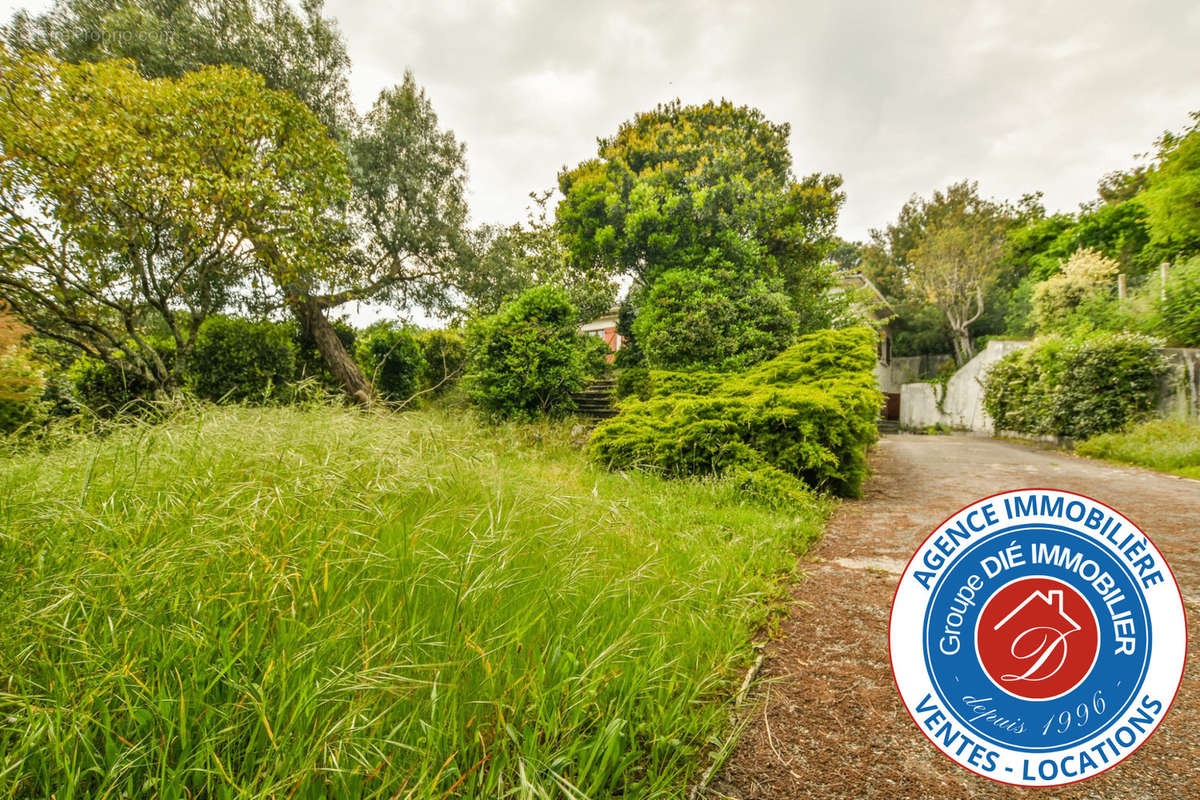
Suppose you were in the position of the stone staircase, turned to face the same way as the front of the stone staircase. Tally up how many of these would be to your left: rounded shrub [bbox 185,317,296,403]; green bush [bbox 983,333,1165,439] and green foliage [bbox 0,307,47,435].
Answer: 1

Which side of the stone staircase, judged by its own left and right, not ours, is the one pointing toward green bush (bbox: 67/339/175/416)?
right

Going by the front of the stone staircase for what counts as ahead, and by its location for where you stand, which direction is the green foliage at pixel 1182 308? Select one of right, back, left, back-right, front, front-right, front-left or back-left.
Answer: left

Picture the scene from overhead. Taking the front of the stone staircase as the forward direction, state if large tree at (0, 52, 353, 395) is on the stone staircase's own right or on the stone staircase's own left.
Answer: on the stone staircase's own right

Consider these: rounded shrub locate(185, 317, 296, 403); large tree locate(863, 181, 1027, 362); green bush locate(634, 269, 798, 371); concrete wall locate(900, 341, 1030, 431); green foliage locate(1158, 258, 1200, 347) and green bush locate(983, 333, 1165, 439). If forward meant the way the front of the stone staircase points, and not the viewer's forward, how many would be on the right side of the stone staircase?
1

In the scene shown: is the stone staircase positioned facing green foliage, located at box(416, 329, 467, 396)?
no

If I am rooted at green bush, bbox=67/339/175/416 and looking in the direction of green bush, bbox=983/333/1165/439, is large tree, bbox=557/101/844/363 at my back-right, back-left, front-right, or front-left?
front-left

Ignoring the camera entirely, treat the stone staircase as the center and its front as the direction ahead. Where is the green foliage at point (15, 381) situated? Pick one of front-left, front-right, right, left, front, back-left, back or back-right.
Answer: front-right

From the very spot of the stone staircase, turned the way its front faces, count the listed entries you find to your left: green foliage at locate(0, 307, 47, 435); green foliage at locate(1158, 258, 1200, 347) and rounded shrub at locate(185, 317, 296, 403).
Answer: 1

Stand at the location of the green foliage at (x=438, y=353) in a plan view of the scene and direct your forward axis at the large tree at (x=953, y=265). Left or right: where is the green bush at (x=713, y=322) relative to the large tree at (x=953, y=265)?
right

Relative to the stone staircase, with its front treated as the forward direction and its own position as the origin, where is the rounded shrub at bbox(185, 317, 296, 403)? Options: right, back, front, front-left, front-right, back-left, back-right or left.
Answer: right

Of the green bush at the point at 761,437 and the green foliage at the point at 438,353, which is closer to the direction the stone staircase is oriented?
the green bush

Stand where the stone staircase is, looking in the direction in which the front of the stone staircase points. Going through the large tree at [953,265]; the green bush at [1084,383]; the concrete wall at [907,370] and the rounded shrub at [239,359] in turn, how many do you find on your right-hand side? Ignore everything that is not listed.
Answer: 1

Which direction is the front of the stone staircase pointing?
toward the camera

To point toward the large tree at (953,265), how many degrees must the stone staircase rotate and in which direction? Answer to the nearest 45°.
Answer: approximately 135° to its left

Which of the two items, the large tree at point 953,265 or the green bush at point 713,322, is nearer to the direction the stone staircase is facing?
the green bush

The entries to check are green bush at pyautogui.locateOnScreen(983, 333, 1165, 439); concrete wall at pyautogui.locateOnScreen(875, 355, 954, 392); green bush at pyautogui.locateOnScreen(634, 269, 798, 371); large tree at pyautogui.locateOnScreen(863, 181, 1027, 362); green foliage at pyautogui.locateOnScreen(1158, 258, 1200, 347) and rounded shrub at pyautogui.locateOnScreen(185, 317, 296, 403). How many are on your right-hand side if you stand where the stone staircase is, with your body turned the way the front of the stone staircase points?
1

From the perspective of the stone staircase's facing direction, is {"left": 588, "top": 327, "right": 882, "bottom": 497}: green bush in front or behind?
in front

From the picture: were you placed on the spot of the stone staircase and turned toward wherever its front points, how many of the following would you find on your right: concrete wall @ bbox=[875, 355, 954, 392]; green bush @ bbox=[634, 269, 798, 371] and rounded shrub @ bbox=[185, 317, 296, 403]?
1

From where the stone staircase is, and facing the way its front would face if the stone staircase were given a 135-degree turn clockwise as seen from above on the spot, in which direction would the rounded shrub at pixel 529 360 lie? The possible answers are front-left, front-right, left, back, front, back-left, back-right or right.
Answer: left

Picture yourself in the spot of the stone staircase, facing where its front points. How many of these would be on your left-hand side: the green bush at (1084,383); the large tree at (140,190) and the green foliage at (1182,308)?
2
